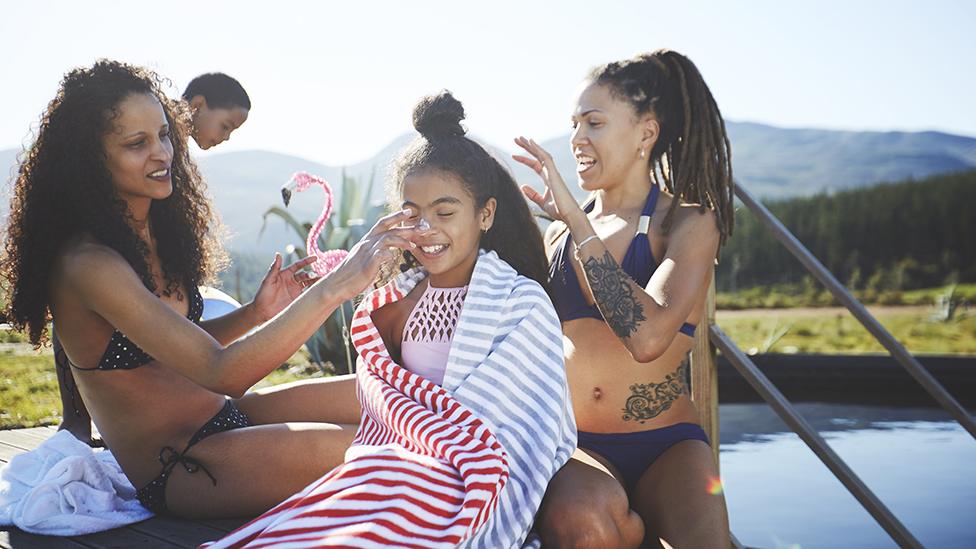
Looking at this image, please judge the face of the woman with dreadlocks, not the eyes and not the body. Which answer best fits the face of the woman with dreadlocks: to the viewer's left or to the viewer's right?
to the viewer's left

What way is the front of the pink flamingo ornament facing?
to the viewer's left

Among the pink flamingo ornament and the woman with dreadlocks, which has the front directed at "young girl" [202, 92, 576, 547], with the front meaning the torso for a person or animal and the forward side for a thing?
the woman with dreadlocks

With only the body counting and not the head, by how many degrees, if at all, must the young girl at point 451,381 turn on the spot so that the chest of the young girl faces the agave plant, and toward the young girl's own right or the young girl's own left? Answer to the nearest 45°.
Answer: approximately 135° to the young girl's own right

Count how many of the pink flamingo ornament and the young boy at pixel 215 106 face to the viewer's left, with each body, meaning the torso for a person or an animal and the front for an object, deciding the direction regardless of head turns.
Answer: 1

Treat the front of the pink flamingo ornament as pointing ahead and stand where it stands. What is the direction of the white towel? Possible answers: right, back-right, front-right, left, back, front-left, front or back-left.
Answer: front-left

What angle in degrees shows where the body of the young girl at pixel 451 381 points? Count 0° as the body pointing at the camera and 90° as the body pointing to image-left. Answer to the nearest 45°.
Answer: approximately 45°

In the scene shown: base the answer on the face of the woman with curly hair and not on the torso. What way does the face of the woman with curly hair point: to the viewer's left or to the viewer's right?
to the viewer's right
